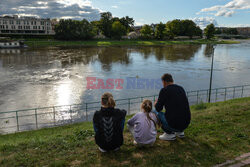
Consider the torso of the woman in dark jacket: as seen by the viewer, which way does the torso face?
away from the camera

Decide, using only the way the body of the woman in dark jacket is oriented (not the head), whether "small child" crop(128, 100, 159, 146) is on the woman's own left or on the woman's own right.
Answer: on the woman's own right

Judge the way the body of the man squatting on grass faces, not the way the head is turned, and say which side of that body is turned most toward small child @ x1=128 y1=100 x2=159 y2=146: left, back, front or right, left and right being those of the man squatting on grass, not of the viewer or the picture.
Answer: left

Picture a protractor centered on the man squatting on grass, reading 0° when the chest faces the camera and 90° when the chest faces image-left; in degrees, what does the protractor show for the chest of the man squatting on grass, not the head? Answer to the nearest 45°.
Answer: approximately 135°
